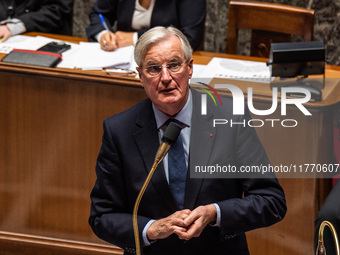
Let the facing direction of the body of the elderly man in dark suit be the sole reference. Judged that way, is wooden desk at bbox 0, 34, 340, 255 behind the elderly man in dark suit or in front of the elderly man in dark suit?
behind

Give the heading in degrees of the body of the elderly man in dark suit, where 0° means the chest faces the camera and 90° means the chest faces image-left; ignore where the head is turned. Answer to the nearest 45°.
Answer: approximately 0°
